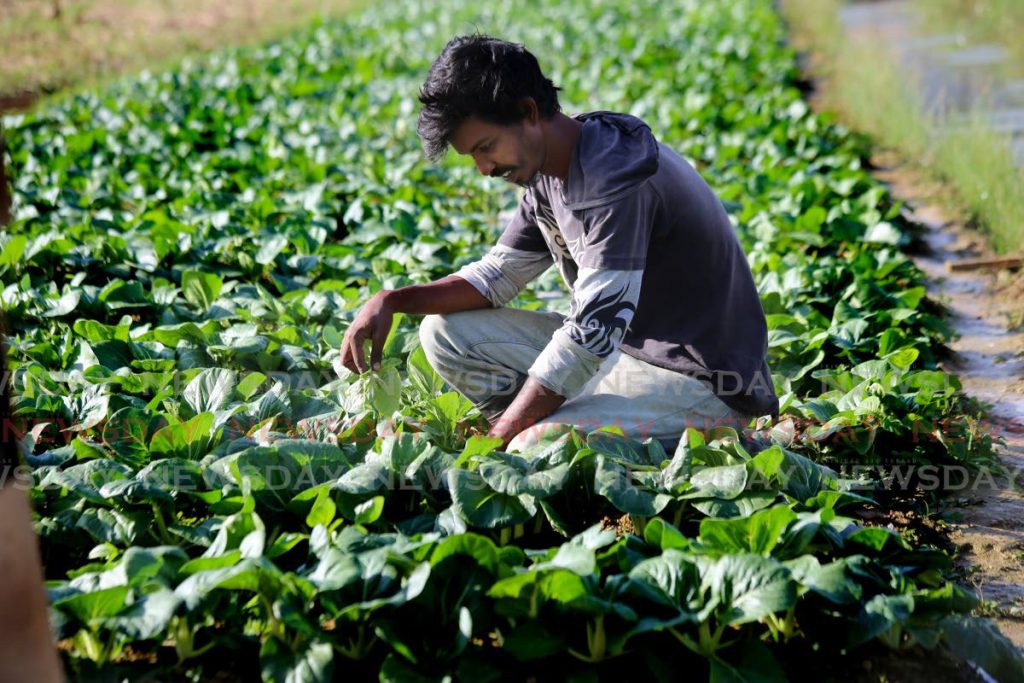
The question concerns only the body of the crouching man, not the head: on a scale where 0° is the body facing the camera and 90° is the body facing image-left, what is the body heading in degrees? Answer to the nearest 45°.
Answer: approximately 90°
